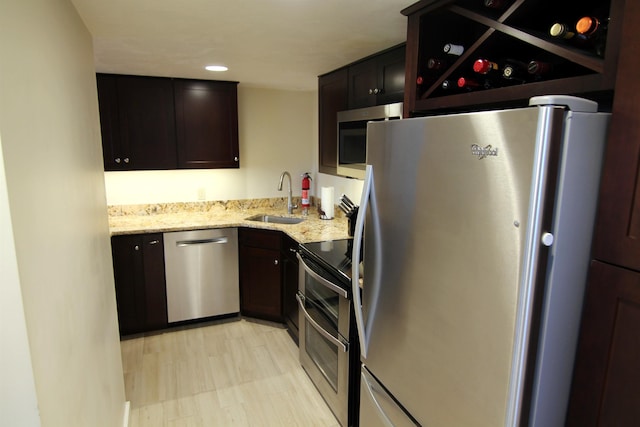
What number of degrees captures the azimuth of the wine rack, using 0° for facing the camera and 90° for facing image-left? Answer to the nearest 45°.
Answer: approximately 45°

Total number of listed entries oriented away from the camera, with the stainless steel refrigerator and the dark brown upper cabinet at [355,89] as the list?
0

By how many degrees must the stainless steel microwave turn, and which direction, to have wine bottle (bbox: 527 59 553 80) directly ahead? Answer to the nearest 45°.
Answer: approximately 90° to its left

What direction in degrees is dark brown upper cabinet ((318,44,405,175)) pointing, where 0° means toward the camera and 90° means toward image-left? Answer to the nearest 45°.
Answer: approximately 45°

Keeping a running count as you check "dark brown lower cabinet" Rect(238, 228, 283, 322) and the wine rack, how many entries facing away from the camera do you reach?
0

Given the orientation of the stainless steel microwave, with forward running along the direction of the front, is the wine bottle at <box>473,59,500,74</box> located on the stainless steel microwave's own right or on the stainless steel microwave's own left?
on the stainless steel microwave's own left

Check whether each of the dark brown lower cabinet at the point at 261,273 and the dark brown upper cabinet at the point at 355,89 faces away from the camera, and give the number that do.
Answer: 0

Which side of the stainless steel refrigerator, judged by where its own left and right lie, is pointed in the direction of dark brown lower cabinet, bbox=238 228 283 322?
right

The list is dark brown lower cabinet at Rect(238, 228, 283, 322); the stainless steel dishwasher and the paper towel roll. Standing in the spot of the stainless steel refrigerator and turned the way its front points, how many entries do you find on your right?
3

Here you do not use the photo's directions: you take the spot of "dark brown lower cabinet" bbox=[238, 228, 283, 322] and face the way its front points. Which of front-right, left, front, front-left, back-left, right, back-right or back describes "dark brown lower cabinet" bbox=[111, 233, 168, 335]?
front-right
